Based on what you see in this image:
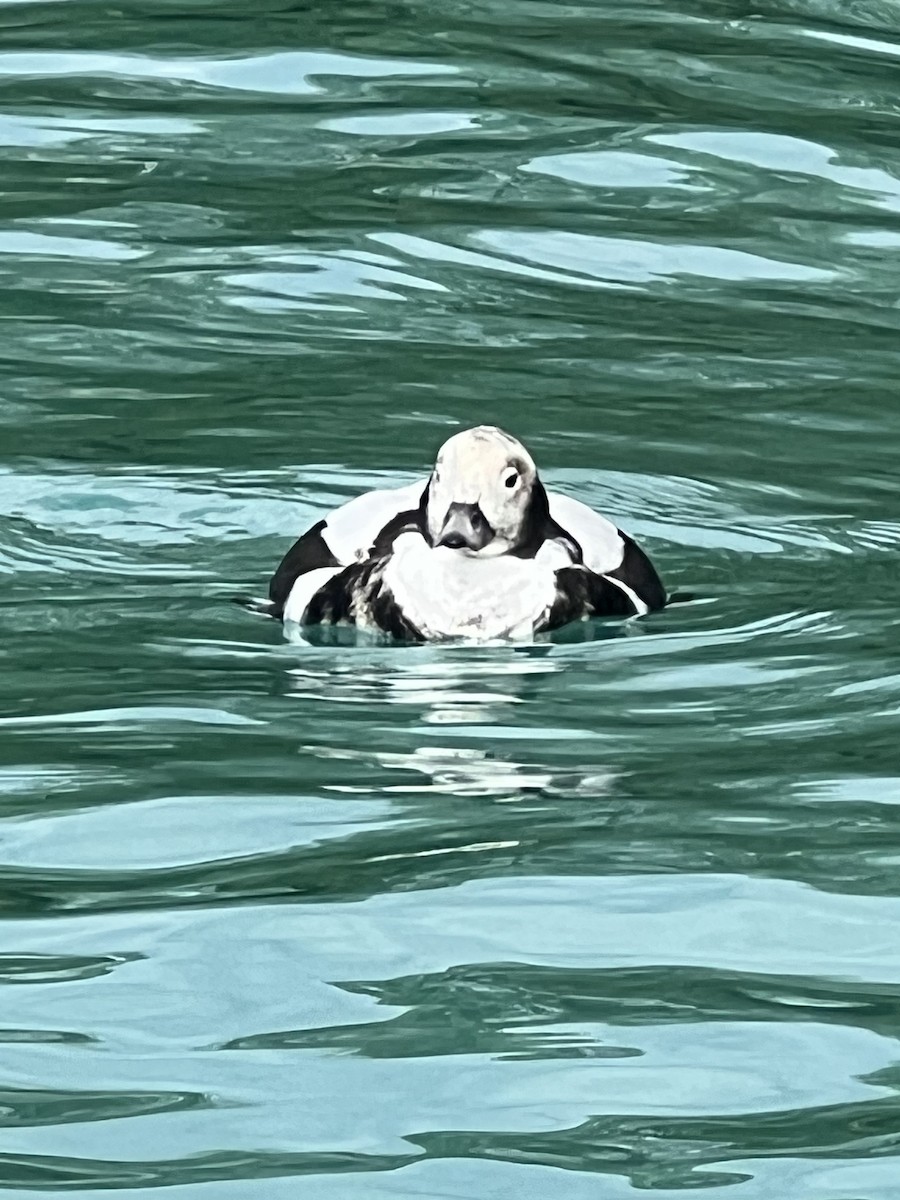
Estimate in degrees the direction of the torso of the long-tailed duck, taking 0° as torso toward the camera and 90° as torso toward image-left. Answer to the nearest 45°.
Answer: approximately 0°
